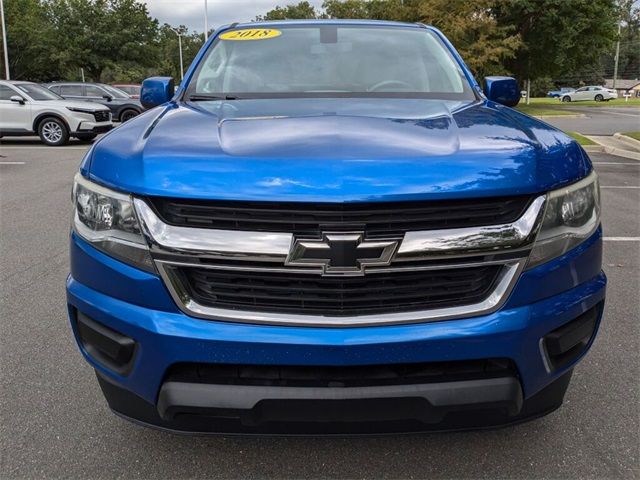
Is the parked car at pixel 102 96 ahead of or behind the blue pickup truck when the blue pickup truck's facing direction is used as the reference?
behind

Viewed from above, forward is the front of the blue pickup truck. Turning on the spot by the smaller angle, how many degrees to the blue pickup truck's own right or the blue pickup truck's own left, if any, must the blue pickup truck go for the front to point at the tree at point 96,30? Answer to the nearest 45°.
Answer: approximately 180°

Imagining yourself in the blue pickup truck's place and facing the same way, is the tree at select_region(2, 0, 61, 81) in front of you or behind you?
behind

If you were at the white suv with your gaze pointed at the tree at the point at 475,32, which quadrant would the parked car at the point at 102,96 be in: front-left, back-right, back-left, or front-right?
front-left

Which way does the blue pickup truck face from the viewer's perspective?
toward the camera

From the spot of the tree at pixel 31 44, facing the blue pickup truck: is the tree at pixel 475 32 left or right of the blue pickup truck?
left

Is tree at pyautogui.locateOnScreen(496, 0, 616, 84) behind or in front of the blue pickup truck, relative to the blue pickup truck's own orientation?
behind

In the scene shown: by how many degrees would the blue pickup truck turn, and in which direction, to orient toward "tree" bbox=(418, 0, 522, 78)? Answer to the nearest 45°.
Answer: approximately 180°

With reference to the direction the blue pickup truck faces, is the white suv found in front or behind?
behind
